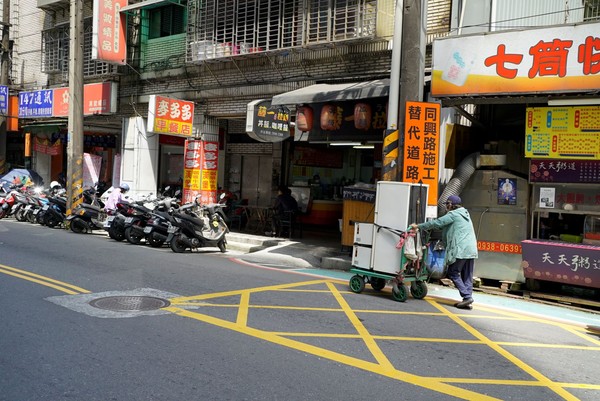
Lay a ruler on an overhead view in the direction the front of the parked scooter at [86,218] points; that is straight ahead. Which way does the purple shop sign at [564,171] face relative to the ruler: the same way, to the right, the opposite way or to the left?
the opposite way

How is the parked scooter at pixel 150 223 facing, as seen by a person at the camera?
facing away from the viewer and to the right of the viewer

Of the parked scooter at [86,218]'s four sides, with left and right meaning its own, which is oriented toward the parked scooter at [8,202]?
left

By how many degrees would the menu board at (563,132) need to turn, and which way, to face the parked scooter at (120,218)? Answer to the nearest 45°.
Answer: approximately 90° to its right

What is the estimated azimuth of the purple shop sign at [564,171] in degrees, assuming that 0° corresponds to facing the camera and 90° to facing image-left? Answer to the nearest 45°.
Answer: approximately 0°

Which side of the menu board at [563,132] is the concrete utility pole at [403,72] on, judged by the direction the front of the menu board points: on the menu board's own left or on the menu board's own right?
on the menu board's own right

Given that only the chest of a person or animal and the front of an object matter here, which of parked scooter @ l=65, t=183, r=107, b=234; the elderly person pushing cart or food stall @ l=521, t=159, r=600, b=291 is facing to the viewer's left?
the elderly person pushing cart

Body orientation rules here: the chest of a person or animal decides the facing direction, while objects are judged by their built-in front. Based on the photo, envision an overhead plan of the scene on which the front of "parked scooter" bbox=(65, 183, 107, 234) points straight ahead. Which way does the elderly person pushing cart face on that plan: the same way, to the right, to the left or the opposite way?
to the left

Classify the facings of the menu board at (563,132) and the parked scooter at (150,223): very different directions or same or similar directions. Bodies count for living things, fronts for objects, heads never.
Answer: very different directions

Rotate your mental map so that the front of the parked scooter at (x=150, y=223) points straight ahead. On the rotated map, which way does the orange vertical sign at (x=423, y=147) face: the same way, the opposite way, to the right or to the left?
the opposite way

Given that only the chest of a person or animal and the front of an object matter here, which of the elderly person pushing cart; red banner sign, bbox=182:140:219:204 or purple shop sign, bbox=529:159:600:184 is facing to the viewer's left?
the elderly person pushing cart

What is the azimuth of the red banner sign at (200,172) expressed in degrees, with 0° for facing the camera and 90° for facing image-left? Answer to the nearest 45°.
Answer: approximately 0°
